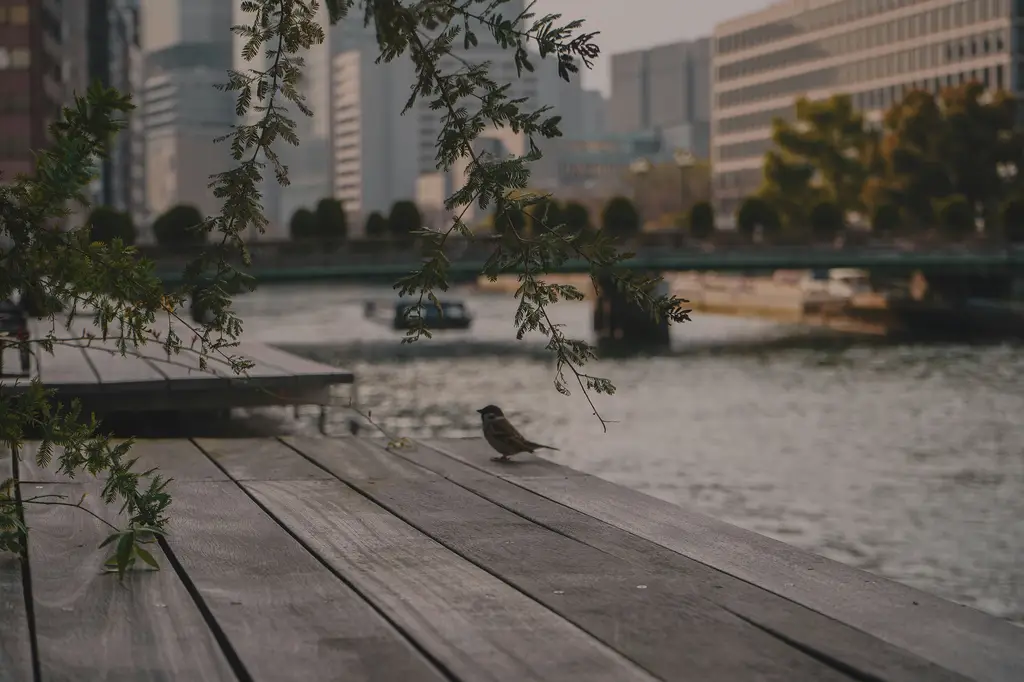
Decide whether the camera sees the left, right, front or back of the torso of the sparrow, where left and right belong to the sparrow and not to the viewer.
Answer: left

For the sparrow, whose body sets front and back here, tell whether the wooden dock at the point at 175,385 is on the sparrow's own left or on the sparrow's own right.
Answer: on the sparrow's own right
